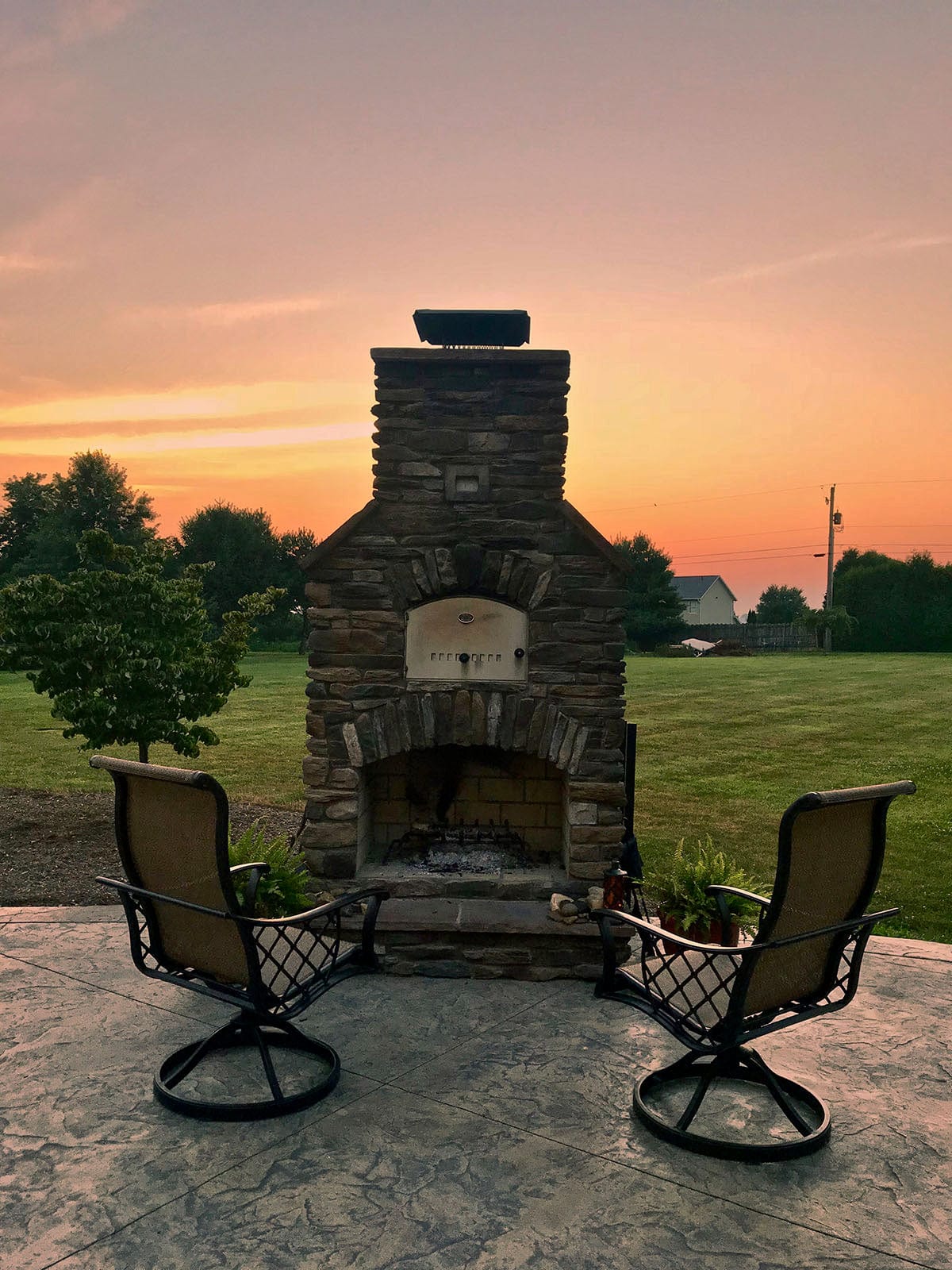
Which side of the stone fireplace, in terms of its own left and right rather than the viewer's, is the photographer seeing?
front

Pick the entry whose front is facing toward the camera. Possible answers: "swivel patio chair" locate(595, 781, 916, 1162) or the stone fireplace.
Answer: the stone fireplace

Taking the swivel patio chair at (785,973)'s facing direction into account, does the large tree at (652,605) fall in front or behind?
in front

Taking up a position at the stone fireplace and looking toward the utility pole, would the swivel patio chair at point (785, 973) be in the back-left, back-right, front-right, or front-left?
back-right

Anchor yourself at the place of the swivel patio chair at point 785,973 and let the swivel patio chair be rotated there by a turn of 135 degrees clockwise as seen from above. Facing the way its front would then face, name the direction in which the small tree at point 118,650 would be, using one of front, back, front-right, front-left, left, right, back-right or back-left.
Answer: back-left

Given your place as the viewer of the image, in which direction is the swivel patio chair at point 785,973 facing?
facing away from the viewer and to the left of the viewer

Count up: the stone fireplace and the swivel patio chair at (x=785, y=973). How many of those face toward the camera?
1

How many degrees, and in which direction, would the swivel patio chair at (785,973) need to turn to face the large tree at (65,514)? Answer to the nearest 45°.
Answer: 0° — it already faces it

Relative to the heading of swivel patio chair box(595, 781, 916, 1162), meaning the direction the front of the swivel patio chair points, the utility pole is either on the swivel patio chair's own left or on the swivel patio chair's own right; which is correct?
on the swivel patio chair's own right

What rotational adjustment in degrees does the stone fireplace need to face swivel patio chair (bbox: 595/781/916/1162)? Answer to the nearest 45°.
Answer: approximately 45° to its left

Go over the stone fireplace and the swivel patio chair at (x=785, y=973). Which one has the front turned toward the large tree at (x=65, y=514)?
the swivel patio chair

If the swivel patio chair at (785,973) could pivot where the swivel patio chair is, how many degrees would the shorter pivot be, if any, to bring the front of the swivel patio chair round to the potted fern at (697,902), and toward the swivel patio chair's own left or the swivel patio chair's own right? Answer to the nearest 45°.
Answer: approximately 45° to the swivel patio chair's own right

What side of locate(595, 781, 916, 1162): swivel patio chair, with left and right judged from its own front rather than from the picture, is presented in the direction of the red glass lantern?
front

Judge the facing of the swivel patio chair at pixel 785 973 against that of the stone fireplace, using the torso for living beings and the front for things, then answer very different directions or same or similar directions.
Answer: very different directions
